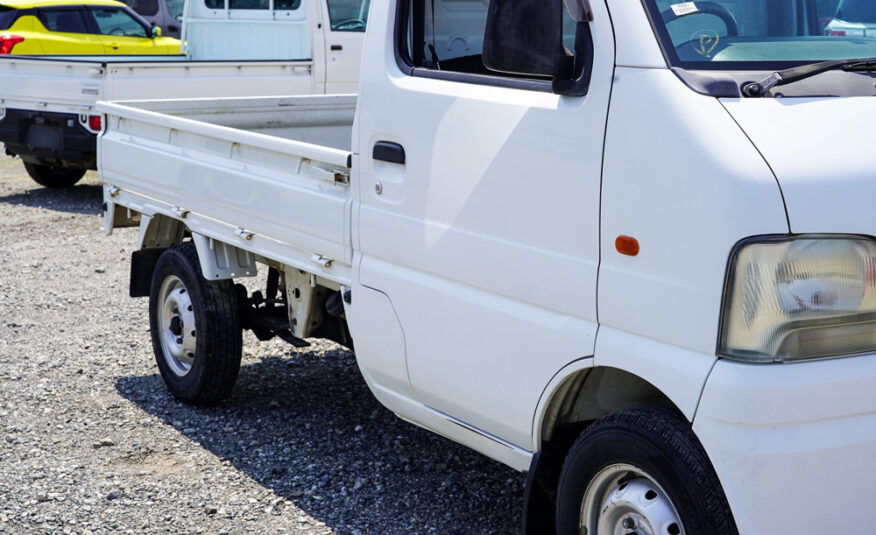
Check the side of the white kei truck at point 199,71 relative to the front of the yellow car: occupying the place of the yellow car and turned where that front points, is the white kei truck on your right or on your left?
on your right

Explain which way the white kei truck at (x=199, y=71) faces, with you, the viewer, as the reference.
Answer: facing away from the viewer and to the right of the viewer

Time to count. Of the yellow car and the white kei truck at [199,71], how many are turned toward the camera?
0

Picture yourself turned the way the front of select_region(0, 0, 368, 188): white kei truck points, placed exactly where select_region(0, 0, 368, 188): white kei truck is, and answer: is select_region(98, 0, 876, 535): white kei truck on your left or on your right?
on your right

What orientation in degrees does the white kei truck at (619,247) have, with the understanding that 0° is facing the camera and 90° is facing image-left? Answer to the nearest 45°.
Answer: approximately 315°

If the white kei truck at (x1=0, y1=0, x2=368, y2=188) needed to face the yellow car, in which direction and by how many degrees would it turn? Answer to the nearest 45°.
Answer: approximately 90° to its left

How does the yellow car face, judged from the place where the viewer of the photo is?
facing away from the viewer and to the right of the viewer
